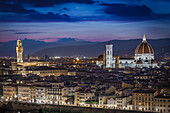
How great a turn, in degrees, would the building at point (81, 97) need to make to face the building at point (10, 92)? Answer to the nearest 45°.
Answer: approximately 135° to its right

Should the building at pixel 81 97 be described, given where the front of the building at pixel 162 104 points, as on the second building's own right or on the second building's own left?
on the second building's own right

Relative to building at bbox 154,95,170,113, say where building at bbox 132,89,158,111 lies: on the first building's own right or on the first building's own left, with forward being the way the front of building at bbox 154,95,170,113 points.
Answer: on the first building's own right

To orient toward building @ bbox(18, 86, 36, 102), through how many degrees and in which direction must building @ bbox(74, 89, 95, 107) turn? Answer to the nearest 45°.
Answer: approximately 135° to its right

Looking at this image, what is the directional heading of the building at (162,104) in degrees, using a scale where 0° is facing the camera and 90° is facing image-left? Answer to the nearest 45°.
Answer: approximately 0°

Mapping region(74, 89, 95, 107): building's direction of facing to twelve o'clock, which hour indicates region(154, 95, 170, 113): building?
region(154, 95, 170, 113): building is roughly at 10 o'clock from region(74, 89, 95, 107): building.

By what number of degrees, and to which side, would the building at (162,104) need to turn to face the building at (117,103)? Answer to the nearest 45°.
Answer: approximately 90° to its right

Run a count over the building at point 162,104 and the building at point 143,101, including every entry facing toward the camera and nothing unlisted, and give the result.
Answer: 2
